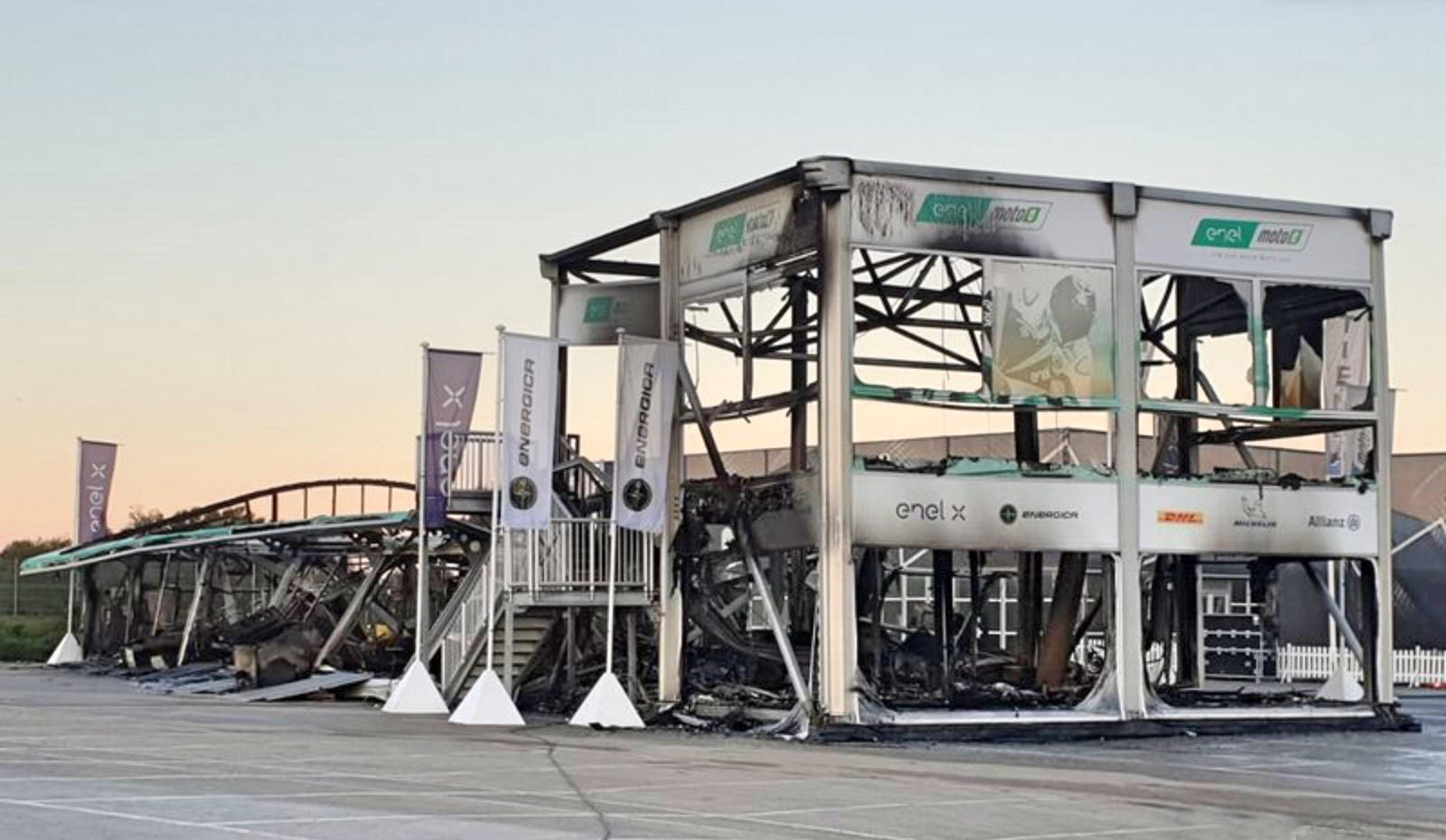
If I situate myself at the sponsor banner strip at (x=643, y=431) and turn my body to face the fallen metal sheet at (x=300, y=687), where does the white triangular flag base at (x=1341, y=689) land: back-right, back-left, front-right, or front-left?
back-right

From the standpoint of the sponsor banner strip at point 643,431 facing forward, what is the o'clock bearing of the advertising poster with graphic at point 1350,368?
The advertising poster with graphic is roughly at 9 o'clock from the sponsor banner strip.

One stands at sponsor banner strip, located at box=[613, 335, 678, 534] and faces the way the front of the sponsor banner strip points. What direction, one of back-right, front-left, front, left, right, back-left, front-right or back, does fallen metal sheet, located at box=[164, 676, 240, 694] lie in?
back-right

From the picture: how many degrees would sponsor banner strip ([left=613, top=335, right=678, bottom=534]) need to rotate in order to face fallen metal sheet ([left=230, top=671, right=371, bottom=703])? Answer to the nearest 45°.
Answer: approximately 135° to its right

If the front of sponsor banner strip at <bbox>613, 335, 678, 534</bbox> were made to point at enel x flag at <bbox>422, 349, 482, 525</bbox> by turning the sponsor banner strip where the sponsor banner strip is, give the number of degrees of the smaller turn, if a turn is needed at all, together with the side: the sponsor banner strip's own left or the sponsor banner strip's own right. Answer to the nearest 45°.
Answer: approximately 135° to the sponsor banner strip's own right

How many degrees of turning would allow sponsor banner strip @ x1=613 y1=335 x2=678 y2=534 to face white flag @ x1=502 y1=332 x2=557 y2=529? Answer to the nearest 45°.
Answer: approximately 90° to its right

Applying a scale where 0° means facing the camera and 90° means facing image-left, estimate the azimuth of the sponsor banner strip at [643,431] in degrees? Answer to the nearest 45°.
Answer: approximately 0°

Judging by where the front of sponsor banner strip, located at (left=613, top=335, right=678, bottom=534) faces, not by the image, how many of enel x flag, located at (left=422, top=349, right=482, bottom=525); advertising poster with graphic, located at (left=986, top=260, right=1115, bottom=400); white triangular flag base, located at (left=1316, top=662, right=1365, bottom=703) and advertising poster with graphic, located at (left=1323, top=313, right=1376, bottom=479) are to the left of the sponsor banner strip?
3

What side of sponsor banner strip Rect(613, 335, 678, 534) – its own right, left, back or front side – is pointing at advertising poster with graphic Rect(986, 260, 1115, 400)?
left

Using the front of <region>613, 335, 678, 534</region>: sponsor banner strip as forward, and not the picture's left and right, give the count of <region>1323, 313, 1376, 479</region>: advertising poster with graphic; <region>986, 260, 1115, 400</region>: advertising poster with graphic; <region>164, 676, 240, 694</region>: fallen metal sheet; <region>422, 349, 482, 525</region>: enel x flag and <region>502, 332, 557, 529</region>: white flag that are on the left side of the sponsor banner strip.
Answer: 2

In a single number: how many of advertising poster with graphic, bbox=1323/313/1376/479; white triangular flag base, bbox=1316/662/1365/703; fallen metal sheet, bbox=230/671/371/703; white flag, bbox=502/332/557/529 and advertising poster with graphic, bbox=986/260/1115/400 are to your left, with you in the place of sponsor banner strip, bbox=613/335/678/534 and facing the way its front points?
3

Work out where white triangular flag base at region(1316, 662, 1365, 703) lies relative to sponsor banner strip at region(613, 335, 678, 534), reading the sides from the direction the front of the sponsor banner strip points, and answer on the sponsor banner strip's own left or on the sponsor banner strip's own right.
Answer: on the sponsor banner strip's own left

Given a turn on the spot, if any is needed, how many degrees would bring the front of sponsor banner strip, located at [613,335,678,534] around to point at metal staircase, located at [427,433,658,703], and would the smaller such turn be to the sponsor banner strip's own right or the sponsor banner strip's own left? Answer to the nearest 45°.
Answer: approximately 135° to the sponsor banner strip's own right
